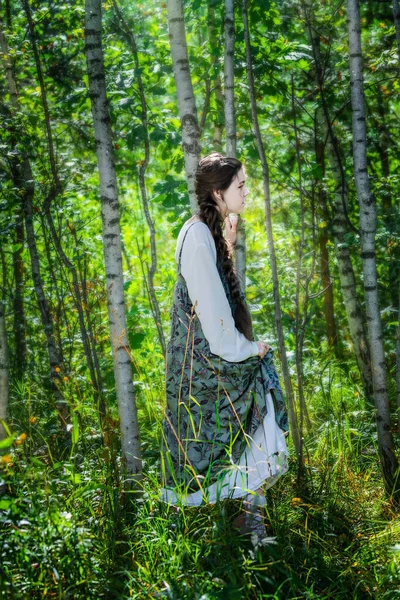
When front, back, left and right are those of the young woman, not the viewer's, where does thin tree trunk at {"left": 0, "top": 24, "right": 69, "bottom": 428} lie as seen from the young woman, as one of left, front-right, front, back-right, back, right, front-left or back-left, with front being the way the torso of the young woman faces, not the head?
back-left

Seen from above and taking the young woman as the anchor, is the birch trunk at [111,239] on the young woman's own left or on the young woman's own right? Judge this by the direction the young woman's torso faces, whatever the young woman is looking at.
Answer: on the young woman's own left

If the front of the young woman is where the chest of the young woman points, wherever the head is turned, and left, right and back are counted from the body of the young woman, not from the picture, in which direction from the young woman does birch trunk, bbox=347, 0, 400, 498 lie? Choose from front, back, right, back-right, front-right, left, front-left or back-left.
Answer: front-left

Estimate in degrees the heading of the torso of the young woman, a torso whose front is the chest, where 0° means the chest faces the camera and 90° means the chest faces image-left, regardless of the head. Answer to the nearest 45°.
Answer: approximately 270°

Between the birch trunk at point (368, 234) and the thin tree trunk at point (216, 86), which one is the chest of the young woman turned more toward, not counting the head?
the birch trunk

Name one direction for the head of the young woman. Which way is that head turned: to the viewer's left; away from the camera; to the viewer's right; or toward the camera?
to the viewer's right

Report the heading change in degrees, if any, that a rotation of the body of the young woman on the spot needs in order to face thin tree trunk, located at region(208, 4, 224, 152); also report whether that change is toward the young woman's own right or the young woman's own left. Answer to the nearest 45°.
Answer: approximately 90° to the young woman's own left
